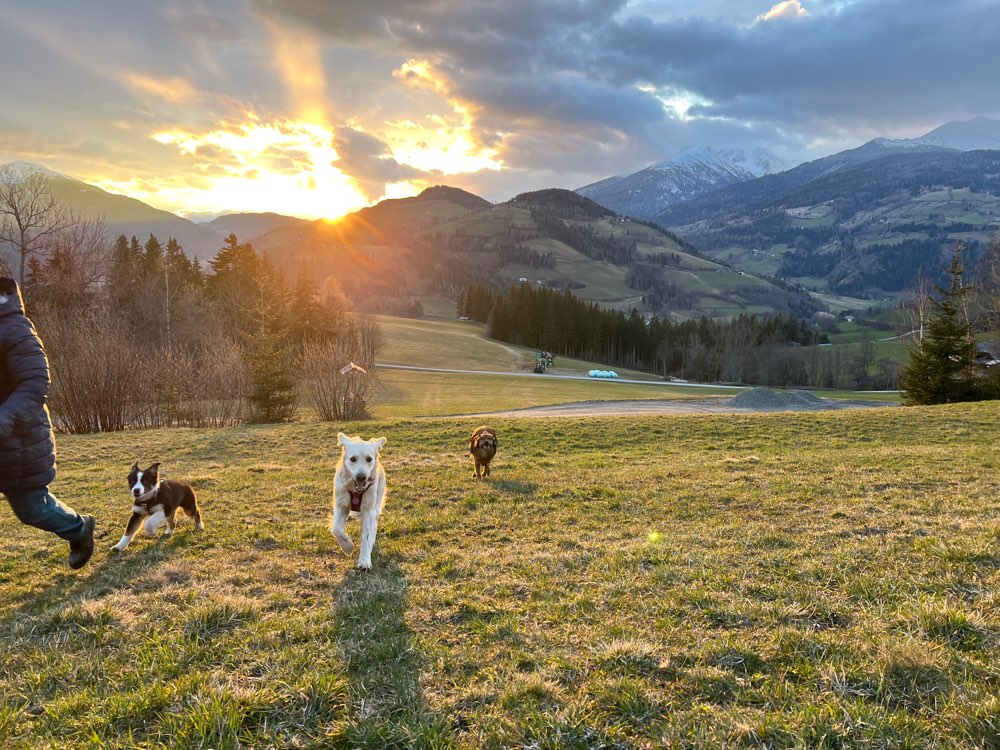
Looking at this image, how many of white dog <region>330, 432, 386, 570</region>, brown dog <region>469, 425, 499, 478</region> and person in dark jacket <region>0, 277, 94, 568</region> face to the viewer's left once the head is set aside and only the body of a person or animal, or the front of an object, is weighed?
1

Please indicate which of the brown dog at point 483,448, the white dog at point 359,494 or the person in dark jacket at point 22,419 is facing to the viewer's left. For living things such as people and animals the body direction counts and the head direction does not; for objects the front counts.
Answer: the person in dark jacket

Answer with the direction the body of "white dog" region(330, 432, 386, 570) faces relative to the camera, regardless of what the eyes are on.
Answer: toward the camera

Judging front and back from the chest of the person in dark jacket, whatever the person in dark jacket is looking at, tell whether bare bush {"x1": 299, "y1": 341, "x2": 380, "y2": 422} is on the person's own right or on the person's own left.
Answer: on the person's own right

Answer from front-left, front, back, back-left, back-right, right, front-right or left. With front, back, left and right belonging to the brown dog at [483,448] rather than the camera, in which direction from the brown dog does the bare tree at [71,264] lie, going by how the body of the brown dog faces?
back-right

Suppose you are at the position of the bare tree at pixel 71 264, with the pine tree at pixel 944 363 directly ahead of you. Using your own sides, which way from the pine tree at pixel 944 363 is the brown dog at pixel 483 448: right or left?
right

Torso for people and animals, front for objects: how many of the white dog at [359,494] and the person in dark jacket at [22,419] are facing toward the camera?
1

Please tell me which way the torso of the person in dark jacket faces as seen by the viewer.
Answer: to the viewer's left

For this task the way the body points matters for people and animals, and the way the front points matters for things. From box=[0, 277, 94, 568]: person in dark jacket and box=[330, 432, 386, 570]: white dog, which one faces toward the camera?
the white dog

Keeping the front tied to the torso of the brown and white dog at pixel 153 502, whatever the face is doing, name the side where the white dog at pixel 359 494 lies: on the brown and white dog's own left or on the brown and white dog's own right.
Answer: on the brown and white dog's own left

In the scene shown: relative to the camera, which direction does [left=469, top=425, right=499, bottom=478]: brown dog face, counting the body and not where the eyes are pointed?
toward the camera
